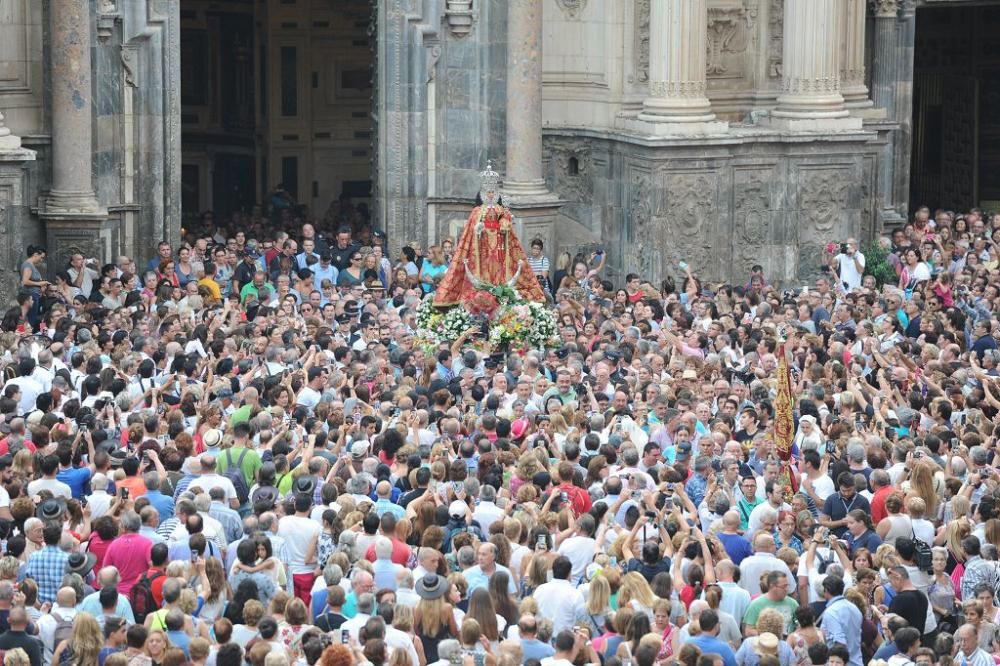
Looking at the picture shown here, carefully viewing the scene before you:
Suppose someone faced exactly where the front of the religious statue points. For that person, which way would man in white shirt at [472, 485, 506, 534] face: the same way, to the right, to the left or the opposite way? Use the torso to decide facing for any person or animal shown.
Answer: the opposite way

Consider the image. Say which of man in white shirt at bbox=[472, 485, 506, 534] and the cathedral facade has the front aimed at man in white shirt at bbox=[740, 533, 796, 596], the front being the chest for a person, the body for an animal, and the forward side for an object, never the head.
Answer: the cathedral facade

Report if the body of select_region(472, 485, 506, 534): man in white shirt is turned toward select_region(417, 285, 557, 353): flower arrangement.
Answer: yes

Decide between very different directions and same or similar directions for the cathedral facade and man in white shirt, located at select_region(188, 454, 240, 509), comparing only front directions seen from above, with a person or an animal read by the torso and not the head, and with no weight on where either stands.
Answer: very different directions

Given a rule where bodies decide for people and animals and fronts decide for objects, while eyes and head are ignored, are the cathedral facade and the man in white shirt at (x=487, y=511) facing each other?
yes

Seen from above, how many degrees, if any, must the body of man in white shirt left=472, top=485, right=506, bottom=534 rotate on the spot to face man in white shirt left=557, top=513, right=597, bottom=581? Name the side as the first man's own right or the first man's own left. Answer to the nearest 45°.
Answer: approximately 135° to the first man's own right

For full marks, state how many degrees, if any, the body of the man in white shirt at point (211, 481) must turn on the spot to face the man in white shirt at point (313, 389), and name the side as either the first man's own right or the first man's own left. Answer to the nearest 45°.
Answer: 0° — they already face them

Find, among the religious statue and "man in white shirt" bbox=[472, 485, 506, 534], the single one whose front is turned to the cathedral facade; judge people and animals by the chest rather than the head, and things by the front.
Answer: the man in white shirt

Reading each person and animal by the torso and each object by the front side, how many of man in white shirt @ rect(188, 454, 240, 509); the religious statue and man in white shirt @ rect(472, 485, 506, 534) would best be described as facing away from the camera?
2

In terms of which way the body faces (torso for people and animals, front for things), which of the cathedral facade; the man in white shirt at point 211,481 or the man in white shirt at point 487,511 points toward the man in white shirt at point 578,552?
the cathedral facade

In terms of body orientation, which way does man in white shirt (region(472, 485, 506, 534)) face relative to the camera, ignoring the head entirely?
away from the camera

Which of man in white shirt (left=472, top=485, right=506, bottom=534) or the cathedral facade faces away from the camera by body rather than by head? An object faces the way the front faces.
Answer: the man in white shirt

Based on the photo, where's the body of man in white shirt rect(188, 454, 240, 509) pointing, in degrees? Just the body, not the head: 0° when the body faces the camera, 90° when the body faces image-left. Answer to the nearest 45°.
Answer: approximately 180°

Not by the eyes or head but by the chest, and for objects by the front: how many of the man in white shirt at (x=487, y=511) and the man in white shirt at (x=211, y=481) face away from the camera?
2
